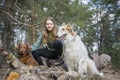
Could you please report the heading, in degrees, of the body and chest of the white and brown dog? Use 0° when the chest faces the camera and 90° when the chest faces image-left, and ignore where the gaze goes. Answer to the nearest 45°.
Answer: approximately 45°
